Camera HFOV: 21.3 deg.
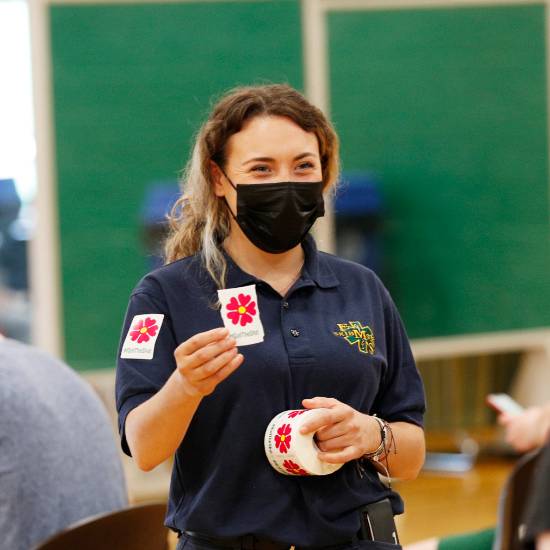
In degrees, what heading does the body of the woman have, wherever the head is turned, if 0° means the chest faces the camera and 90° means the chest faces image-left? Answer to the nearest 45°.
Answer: approximately 0°
